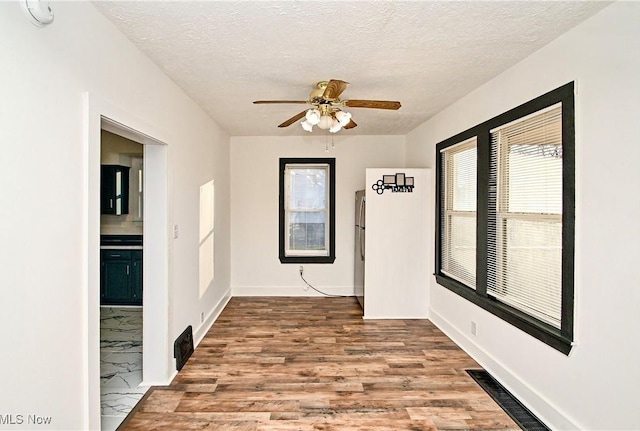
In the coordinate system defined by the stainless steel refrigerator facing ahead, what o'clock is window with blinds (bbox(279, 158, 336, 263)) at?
The window with blinds is roughly at 1 o'clock from the stainless steel refrigerator.

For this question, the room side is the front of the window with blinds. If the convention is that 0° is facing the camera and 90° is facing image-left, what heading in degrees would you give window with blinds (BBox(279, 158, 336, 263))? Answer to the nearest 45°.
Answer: approximately 0°

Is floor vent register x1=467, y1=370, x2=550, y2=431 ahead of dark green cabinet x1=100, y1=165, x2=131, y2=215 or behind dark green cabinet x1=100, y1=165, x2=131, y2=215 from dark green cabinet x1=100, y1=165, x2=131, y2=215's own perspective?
ahead

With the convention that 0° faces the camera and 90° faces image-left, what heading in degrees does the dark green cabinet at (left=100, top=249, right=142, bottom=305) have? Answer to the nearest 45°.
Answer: approximately 0°

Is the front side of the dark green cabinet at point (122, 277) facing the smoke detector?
yes

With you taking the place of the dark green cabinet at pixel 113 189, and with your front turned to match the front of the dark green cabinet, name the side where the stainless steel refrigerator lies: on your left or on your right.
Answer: on your left

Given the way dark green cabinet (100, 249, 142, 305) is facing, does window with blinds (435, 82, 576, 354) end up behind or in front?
in front

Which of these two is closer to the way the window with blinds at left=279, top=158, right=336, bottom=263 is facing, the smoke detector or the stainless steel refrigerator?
the smoke detector

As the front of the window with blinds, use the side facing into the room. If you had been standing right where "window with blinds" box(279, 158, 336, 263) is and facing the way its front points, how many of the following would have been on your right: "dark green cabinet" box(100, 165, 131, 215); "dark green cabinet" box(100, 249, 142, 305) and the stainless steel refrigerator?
2

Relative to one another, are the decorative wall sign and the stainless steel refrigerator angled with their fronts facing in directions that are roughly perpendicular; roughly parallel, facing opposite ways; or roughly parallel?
roughly perpendicular

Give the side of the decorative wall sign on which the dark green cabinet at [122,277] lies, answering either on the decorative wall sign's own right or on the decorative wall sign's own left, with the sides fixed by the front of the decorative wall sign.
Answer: on the decorative wall sign's own right

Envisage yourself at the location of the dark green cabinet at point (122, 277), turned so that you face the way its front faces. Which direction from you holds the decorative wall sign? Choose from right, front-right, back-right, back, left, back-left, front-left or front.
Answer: front-left

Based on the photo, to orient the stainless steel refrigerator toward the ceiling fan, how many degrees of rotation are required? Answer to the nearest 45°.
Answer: approximately 90° to its left

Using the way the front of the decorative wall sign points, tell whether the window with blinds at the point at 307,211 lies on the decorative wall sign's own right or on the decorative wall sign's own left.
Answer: on the decorative wall sign's own right

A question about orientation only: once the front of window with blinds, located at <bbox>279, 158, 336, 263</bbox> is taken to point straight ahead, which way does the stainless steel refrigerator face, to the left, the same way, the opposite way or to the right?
to the right

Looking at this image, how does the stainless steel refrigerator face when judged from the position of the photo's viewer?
facing to the left of the viewer

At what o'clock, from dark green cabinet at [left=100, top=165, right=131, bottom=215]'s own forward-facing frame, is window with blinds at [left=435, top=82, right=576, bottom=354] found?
The window with blinds is roughly at 11 o'clock from the dark green cabinet.
